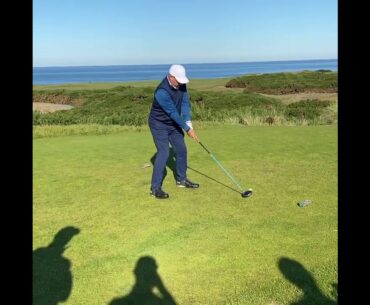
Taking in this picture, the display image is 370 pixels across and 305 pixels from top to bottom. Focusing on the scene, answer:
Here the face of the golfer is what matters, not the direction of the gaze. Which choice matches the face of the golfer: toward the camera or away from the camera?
toward the camera

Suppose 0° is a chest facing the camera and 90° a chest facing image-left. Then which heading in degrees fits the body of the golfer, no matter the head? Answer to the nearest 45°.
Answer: approximately 315°
